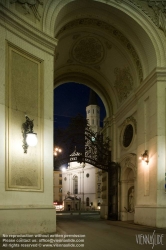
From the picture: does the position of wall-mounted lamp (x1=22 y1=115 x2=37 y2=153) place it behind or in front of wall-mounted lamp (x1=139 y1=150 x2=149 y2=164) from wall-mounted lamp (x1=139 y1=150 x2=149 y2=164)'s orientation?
in front

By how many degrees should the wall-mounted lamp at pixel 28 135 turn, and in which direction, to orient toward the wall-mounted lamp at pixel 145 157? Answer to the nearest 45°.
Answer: approximately 90° to its left

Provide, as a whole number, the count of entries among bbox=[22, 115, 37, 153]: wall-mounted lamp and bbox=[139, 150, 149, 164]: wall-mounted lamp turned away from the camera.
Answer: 0

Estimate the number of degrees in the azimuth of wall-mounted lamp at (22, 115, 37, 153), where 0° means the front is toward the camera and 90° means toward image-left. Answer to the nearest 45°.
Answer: approximately 315°

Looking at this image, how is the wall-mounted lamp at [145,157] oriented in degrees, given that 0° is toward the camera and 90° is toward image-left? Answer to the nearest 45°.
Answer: approximately 45°

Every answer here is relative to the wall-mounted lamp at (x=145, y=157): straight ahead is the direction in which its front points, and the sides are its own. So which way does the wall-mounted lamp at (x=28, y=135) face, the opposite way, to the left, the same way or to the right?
to the left
